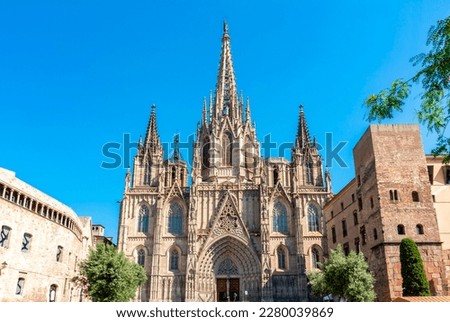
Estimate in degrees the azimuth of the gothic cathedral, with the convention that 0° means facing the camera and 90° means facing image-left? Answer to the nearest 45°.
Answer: approximately 0°

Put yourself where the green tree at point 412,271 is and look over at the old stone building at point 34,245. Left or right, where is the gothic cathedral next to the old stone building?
right

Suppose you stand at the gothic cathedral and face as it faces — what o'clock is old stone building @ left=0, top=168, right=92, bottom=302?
The old stone building is roughly at 1 o'clock from the gothic cathedral.

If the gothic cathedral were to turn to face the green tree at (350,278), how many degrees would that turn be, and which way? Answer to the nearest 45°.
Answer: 0° — it already faces it
